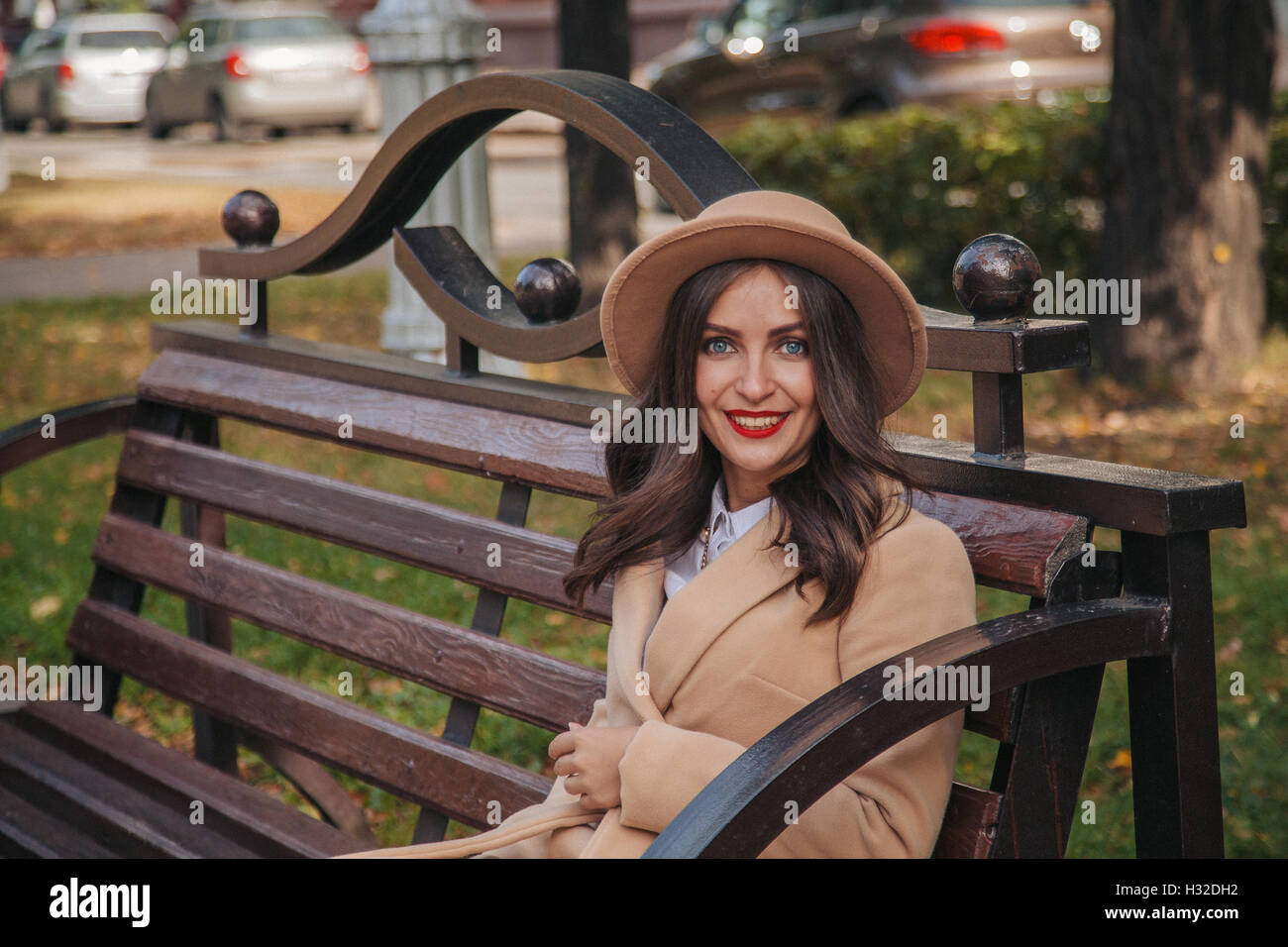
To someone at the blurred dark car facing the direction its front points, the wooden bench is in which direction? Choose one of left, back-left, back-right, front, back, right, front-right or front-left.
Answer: back-left

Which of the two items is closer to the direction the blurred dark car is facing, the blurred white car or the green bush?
the blurred white car

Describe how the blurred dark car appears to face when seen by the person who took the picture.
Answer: facing away from the viewer and to the left of the viewer

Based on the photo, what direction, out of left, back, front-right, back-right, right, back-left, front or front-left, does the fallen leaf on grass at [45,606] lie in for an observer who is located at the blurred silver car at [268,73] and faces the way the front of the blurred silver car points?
back-left

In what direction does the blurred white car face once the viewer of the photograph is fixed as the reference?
facing away from the viewer and to the left of the viewer

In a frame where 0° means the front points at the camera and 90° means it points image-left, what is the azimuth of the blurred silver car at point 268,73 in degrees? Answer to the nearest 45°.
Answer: approximately 135°

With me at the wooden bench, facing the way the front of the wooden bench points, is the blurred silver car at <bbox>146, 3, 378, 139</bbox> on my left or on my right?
on my right

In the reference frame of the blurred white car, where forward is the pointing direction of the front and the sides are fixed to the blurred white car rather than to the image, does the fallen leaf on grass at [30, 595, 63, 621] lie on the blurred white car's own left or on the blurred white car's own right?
on the blurred white car's own left
